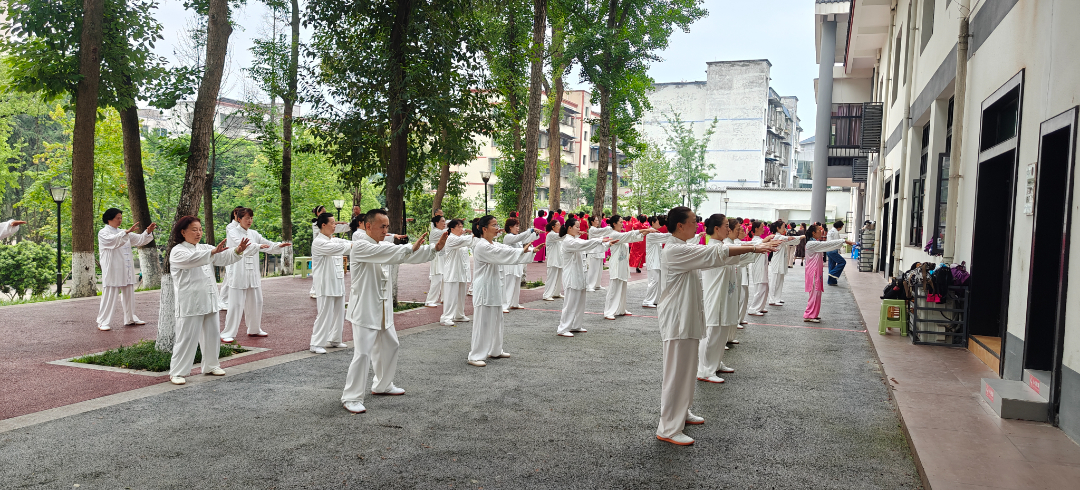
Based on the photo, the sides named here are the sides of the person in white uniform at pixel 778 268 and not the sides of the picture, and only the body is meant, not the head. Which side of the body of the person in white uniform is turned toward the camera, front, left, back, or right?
right

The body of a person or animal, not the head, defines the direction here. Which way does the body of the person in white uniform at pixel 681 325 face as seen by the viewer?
to the viewer's right

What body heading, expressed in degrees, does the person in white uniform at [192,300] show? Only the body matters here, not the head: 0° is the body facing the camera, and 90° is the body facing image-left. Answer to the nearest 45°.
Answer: approximately 315°

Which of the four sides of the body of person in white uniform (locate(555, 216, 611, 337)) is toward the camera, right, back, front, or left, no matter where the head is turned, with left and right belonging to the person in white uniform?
right

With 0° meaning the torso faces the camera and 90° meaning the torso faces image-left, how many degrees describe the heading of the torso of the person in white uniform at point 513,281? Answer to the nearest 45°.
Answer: approximately 270°

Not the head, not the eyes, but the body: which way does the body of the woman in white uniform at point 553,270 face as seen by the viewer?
to the viewer's right

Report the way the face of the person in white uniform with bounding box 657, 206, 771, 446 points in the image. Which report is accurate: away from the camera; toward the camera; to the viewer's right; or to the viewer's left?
to the viewer's right

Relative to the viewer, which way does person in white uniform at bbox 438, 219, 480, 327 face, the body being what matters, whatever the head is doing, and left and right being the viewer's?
facing to the right of the viewer

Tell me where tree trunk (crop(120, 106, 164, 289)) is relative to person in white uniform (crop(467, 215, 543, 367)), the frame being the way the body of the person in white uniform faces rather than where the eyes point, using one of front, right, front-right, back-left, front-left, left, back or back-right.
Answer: back-left

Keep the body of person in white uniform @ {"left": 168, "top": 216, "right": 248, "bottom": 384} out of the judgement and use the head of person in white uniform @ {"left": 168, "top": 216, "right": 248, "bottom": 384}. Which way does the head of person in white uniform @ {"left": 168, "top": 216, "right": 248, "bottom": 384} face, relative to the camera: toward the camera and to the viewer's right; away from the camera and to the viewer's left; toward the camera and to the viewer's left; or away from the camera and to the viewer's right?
toward the camera and to the viewer's right

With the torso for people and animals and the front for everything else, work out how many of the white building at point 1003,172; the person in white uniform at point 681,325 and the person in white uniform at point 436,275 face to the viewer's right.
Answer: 2

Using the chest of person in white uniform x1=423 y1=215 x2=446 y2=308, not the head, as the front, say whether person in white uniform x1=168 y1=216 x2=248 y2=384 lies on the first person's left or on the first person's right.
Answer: on the first person's right

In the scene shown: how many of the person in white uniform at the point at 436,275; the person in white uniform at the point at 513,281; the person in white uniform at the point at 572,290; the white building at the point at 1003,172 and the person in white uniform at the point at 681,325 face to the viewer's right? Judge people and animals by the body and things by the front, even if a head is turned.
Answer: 4

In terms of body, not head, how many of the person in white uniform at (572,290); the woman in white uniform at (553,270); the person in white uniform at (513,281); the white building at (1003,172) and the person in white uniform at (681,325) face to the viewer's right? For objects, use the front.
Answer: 4

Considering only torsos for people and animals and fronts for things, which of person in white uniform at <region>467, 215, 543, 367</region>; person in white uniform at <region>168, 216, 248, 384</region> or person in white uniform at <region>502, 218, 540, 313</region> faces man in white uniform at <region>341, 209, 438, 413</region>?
person in white uniform at <region>168, 216, 248, 384</region>

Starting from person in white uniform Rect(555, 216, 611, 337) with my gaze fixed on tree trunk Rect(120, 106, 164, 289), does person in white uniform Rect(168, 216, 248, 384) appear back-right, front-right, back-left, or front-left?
front-left

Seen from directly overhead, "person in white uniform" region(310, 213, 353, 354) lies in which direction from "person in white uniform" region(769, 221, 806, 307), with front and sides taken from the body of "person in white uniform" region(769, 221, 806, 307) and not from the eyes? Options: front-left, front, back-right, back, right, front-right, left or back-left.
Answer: back-right

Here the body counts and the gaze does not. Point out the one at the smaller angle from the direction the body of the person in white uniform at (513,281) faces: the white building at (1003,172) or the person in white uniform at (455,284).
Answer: the white building

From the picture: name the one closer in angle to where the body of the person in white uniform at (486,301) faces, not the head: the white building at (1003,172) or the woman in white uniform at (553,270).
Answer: the white building

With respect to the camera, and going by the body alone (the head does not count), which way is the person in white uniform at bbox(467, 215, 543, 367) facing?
to the viewer's right

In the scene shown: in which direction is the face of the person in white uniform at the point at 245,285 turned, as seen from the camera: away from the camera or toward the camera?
toward the camera
